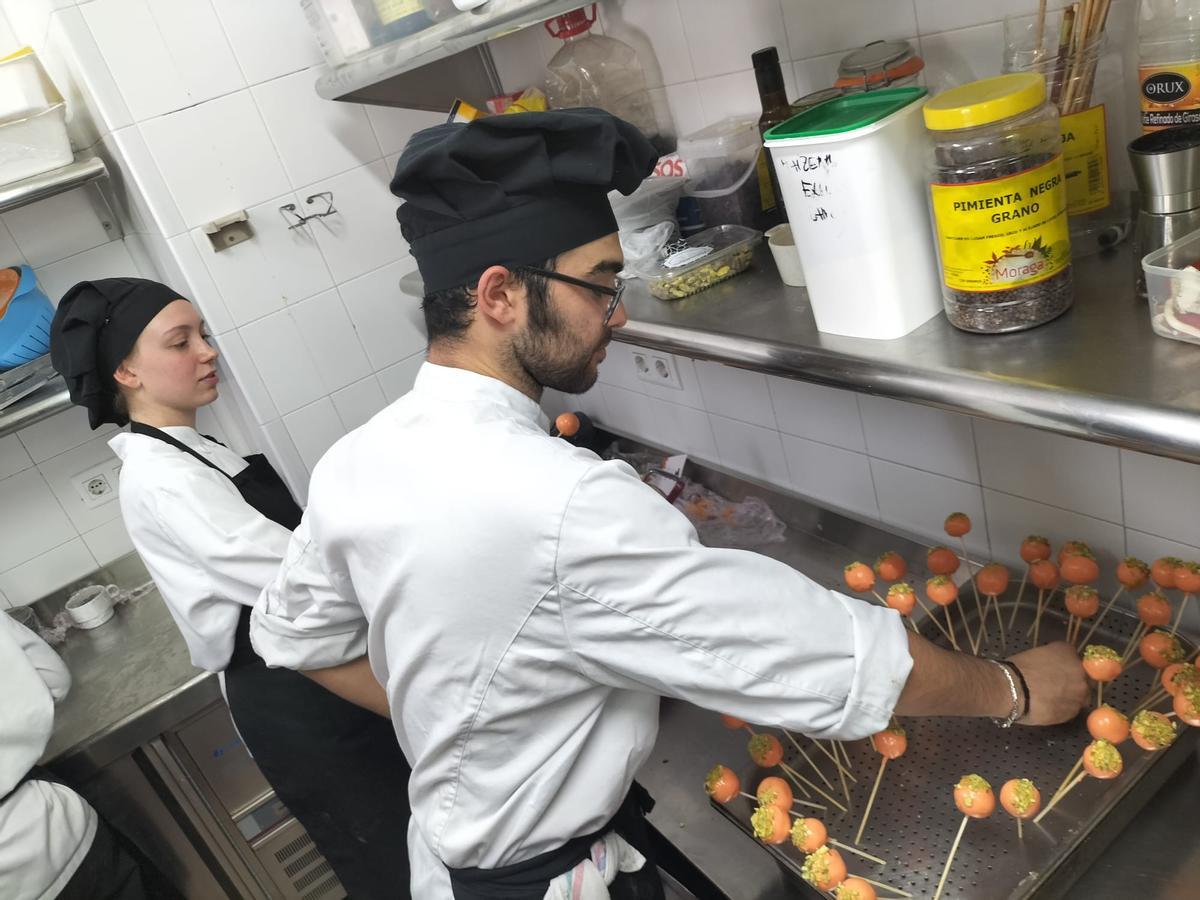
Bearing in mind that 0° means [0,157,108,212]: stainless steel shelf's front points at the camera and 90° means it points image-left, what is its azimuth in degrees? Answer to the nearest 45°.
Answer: approximately 315°

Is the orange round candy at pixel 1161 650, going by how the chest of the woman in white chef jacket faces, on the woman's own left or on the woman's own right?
on the woman's own right

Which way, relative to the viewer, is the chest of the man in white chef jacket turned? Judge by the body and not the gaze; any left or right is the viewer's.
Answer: facing away from the viewer and to the right of the viewer

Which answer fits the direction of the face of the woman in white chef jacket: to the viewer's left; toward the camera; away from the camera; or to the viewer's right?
to the viewer's right

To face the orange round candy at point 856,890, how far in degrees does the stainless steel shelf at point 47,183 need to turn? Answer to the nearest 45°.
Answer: approximately 45° to its right

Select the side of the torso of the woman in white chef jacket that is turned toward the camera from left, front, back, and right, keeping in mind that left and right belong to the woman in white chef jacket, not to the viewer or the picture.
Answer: right

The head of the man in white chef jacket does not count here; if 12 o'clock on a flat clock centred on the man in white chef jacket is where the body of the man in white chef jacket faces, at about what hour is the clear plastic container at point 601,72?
The clear plastic container is roughly at 11 o'clock from the man in white chef jacket.

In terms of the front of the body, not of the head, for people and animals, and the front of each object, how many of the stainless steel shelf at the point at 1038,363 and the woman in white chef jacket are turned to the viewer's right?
1

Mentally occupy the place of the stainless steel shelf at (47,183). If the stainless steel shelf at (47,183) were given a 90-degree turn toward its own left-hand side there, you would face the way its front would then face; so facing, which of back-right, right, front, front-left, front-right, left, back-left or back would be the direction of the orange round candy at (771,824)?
back-right

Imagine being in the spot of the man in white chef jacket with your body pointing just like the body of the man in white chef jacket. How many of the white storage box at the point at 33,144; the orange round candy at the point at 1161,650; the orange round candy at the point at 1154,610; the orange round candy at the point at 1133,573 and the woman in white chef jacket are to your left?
2

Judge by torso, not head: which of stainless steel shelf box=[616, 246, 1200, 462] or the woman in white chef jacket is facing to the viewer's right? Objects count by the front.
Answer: the woman in white chef jacket

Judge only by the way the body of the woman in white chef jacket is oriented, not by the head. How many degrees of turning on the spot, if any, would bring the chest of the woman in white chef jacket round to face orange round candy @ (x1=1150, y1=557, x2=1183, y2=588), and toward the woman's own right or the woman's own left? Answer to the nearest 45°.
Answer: approximately 45° to the woman's own right
